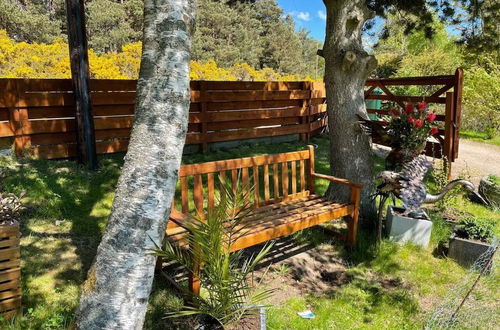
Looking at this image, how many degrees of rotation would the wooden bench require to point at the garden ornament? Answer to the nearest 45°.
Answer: approximately 45° to its left

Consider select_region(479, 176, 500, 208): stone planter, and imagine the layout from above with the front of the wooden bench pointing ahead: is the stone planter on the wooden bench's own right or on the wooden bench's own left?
on the wooden bench's own left

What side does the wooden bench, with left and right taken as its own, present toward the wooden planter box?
right

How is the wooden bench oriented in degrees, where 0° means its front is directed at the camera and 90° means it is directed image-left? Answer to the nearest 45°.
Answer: approximately 315°

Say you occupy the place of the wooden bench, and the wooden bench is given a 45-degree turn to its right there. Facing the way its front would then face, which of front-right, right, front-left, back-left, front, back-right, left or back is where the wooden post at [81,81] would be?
back-right

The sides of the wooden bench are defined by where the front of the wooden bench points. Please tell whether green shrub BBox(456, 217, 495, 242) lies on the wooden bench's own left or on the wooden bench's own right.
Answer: on the wooden bench's own left
